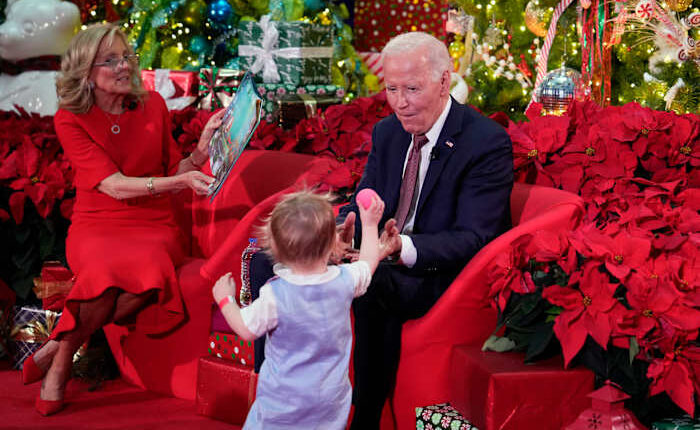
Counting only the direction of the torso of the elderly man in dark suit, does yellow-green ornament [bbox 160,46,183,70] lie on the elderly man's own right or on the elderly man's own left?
on the elderly man's own right

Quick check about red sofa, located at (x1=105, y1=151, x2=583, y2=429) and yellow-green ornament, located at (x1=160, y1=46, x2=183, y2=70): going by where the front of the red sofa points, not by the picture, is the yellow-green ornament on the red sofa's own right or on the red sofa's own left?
on the red sofa's own right

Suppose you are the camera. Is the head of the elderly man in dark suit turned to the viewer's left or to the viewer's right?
to the viewer's left

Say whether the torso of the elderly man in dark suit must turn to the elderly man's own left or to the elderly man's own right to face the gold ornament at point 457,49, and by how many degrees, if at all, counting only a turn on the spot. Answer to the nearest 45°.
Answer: approximately 135° to the elderly man's own right

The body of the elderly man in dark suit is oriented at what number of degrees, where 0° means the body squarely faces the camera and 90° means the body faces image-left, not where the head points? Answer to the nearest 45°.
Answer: approximately 45°

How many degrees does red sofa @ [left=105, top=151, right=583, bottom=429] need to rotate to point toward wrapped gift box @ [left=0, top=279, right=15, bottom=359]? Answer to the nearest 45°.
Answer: approximately 45° to its right
